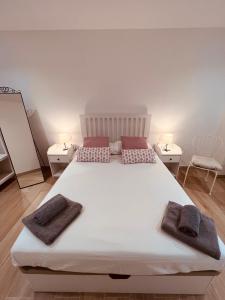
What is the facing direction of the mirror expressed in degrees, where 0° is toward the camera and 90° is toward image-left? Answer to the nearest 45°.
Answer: approximately 315°

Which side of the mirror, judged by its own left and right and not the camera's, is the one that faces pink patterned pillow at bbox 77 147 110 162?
front

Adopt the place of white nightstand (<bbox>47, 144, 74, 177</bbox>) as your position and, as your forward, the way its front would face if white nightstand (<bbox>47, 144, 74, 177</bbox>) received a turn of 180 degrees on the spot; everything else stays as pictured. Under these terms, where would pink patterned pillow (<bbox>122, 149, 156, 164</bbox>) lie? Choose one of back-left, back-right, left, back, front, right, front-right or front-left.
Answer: back-right

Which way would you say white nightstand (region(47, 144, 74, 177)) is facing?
toward the camera

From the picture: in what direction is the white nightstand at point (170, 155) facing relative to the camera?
toward the camera

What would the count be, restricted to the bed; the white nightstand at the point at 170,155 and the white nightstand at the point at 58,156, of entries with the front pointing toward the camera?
3

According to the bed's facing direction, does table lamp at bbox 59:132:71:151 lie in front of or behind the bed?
behind

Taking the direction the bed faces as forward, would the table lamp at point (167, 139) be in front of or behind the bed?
behind

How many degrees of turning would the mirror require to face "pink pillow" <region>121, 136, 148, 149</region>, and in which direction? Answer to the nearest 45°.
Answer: approximately 90° to its left

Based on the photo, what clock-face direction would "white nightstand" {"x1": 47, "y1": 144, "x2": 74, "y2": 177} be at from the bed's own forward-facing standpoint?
The white nightstand is roughly at 5 o'clock from the bed.

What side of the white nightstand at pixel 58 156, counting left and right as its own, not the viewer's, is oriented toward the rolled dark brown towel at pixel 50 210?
front

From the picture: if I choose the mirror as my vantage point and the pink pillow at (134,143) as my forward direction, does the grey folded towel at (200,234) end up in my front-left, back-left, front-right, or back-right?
front-right

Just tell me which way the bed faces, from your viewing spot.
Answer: facing the viewer
